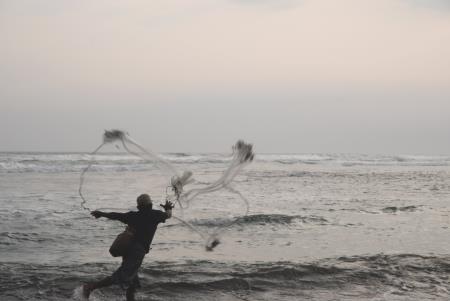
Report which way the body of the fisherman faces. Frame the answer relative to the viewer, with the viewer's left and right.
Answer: facing away from the viewer and to the right of the viewer
